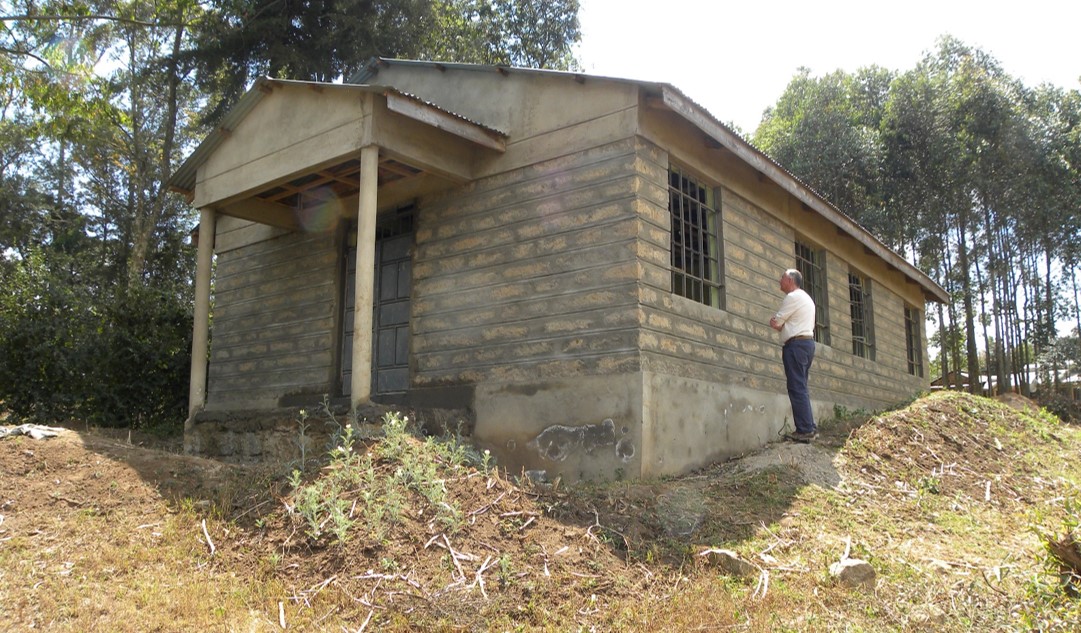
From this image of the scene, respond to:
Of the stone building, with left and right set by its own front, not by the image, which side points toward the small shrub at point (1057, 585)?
left

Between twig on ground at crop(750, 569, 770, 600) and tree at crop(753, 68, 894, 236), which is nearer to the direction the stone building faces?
the twig on ground

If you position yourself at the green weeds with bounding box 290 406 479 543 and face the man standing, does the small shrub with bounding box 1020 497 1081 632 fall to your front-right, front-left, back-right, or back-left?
front-right

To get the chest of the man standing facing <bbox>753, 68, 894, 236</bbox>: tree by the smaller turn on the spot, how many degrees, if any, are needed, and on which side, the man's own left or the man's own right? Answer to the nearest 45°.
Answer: approximately 90° to the man's own right

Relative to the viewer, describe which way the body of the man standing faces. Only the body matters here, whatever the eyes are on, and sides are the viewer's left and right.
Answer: facing to the left of the viewer

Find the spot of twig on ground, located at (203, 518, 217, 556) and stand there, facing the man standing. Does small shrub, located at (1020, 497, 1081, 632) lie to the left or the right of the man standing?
right

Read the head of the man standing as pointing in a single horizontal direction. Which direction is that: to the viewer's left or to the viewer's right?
to the viewer's left

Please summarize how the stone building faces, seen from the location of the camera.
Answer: facing the viewer and to the left of the viewer

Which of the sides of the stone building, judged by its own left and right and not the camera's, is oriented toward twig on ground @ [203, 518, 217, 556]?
front

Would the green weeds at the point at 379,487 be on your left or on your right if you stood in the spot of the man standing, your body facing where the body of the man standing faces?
on your left

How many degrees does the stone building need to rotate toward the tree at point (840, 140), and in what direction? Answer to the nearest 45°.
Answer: approximately 180°
